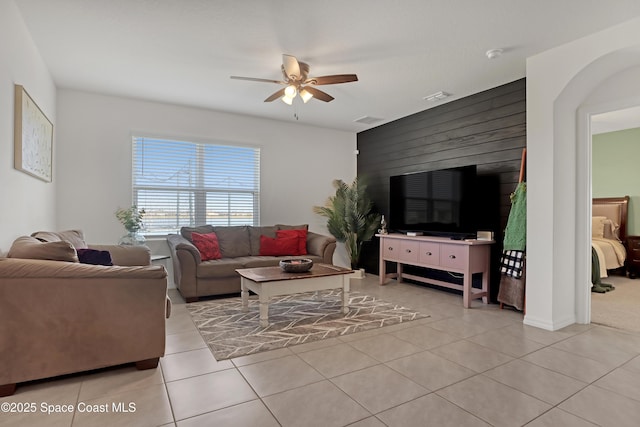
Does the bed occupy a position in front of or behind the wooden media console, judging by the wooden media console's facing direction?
behind

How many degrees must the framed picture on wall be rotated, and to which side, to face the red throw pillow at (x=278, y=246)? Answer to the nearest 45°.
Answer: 0° — it already faces it

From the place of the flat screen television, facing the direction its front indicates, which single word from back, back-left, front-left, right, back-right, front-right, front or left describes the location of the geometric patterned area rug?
front

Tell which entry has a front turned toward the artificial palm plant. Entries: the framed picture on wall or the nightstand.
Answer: the framed picture on wall

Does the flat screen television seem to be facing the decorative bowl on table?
yes

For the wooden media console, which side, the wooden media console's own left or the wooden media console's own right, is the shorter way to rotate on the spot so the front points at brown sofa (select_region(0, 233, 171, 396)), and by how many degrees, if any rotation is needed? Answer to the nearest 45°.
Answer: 0° — it already faces it

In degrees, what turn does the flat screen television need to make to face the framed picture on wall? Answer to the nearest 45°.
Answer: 0° — it already faces it

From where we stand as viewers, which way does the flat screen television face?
facing the viewer and to the left of the viewer

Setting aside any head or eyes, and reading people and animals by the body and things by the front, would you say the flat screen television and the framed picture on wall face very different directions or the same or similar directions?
very different directions

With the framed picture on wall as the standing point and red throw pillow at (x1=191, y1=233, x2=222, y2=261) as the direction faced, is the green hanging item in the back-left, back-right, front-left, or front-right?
front-right

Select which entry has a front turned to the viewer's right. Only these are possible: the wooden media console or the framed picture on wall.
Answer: the framed picture on wall

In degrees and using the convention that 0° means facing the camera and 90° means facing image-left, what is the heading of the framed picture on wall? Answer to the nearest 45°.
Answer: approximately 270°

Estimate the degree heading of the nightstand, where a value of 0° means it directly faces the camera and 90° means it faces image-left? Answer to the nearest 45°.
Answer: approximately 315°

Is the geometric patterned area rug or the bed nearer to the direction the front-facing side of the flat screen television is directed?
the geometric patterned area rug

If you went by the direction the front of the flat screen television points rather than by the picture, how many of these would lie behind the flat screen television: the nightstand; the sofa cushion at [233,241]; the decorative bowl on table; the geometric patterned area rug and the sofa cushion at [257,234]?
1
